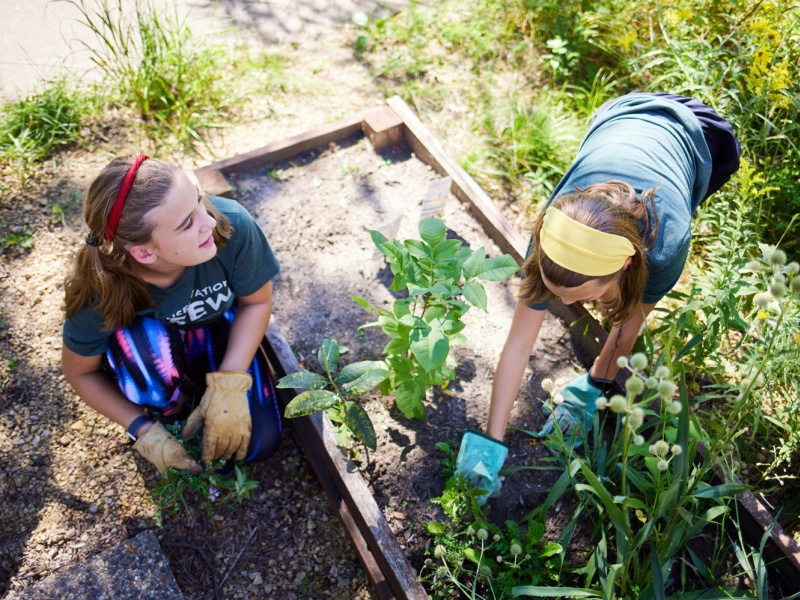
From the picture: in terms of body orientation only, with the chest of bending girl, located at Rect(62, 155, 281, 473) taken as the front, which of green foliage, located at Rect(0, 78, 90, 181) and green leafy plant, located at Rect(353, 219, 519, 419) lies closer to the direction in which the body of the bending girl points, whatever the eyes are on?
the green leafy plant

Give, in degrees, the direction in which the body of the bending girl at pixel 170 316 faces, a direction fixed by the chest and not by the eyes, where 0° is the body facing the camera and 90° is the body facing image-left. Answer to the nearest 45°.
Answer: approximately 315°

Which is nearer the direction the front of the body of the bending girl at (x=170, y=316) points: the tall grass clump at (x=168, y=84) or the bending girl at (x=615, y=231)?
the bending girl

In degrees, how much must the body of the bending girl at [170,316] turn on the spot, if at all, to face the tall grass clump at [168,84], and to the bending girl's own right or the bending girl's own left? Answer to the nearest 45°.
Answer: approximately 135° to the bending girl's own left
